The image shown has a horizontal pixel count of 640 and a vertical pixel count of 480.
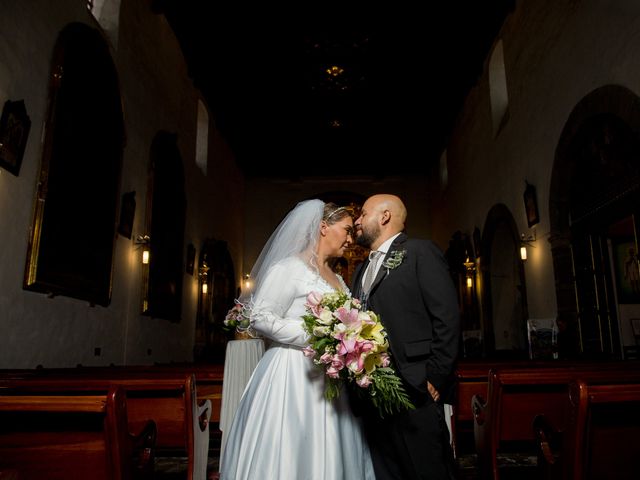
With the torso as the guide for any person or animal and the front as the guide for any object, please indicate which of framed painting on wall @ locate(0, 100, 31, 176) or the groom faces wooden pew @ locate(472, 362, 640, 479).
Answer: the framed painting on wall

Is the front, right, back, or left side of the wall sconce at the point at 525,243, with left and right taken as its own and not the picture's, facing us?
left

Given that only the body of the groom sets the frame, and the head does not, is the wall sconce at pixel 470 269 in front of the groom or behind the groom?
behind

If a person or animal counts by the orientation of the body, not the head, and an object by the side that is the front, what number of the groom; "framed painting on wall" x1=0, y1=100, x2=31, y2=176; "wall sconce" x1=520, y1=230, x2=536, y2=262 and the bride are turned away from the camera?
0

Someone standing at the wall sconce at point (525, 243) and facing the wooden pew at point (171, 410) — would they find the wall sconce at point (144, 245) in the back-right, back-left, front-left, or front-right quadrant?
front-right

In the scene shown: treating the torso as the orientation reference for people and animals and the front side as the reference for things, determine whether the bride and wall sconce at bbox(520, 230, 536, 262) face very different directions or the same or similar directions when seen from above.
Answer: very different directions

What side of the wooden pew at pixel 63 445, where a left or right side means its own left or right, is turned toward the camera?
back

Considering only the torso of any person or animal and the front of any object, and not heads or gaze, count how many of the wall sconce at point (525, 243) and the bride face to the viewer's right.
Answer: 1

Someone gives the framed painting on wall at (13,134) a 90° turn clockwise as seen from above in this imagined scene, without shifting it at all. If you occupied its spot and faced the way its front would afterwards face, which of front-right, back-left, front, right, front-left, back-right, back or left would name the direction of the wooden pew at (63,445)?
front-left

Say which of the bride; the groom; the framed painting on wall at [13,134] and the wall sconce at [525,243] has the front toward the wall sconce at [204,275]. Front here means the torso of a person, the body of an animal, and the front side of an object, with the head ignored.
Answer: the wall sconce at [525,243]

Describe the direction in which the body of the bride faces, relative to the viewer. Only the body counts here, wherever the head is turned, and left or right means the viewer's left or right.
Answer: facing to the right of the viewer

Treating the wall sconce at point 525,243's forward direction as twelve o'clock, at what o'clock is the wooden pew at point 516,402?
The wooden pew is roughly at 9 o'clock from the wall sconce.

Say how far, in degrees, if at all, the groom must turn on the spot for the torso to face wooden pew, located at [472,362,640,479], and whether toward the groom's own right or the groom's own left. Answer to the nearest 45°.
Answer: approximately 180°

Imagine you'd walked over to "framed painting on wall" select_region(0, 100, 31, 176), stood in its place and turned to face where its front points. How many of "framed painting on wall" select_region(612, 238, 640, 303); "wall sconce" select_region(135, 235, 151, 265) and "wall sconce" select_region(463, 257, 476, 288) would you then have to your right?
0

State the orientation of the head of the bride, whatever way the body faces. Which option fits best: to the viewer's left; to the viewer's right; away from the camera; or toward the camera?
to the viewer's right

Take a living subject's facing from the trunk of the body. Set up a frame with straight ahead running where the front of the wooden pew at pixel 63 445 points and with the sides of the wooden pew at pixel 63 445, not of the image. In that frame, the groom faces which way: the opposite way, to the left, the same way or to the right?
to the left

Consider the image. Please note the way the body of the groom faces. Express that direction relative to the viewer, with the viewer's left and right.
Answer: facing the viewer and to the left of the viewer

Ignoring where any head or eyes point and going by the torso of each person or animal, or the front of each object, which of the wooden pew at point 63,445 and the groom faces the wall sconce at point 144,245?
the wooden pew

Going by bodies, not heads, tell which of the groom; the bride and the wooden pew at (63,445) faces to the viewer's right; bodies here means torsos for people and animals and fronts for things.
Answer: the bride

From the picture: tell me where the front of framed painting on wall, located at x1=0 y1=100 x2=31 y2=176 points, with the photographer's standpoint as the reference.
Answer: facing the viewer and to the right of the viewer

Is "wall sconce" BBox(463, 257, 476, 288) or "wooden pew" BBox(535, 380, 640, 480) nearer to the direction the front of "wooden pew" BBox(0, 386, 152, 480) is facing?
the wall sconce

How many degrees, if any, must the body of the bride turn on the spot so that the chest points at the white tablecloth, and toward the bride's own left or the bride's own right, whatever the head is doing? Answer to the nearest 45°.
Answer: approximately 90° to the bride's own left
